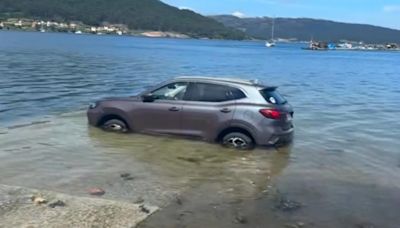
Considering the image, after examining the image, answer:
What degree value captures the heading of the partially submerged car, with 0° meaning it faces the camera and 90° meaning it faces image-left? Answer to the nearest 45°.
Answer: approximately 135°
